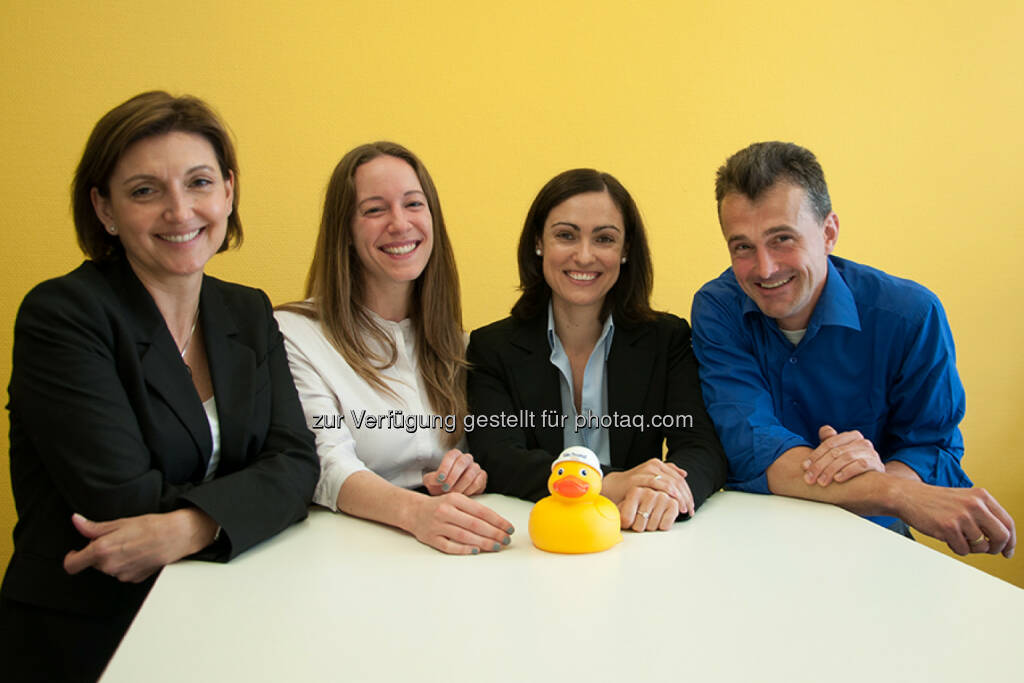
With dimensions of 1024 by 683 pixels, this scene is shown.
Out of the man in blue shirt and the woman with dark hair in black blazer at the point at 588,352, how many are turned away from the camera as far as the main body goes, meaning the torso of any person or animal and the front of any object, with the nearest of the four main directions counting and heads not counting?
0

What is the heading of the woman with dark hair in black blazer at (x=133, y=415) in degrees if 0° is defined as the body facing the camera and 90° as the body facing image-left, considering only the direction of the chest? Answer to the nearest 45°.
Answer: approximately 315°

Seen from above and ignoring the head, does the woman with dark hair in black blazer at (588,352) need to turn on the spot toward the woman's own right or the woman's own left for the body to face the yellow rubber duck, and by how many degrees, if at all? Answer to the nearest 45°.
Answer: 0° — they already face it

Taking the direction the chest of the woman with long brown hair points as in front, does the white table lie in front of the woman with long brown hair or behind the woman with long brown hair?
in front

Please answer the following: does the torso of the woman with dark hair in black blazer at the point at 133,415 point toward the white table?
yes

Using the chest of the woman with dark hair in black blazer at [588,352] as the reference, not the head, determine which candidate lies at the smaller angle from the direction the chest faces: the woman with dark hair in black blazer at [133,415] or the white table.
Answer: the white table

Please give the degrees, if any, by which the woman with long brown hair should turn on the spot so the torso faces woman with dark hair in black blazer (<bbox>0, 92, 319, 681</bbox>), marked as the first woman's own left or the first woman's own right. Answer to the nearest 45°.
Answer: approximately 90° to the first woman's own right

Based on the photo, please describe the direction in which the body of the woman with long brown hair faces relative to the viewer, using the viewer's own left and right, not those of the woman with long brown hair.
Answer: facing the viewer and to the right of the viewer

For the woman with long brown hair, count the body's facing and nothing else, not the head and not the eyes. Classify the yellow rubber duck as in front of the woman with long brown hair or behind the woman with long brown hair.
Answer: in front

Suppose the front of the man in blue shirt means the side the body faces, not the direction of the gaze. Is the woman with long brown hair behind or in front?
in front
